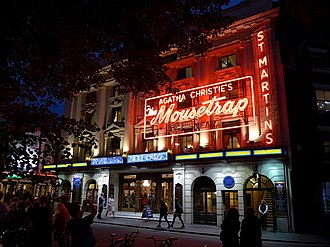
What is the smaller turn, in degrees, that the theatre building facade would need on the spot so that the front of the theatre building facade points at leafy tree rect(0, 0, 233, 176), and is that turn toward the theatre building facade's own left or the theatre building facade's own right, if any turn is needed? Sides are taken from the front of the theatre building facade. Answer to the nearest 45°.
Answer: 0° — it already faces it

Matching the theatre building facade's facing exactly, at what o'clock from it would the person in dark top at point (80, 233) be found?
The person in dark top is roughly at 11 o'clock from the theatre building facade.

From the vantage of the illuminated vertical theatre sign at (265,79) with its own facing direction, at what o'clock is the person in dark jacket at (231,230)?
The person in dark jacket is roughly at 12 o'clock from the illuminated vertical theatre sign.

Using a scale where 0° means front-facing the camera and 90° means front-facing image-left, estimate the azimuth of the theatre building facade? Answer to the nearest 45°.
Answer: approximately 45°

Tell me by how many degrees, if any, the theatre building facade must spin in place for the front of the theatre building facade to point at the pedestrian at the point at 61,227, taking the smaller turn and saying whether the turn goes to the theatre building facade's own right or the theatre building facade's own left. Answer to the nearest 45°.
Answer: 0° — it already faces them
